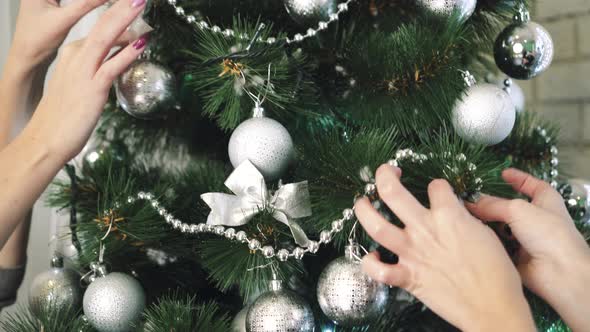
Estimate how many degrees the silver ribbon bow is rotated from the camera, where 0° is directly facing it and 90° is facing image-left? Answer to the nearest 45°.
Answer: approximately 0°
